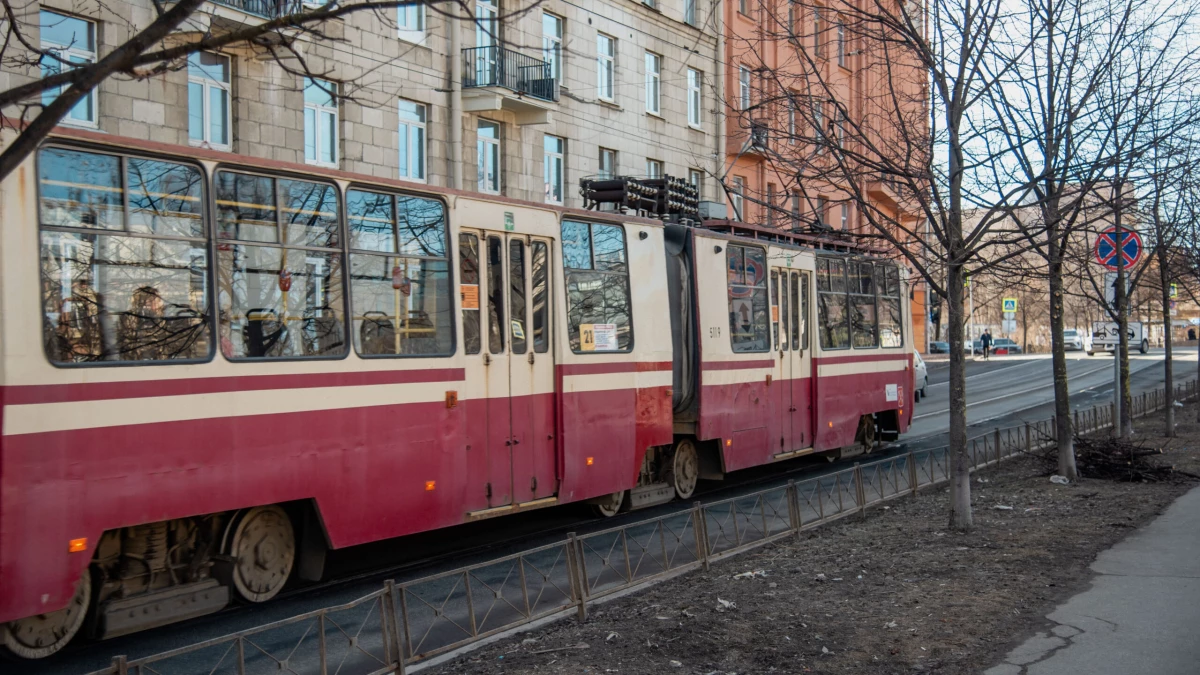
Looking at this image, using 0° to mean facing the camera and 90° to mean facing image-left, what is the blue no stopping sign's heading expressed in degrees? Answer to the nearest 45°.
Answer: approximately 0°

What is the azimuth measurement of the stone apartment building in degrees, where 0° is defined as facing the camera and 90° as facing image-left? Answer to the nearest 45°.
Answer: approximately 315°

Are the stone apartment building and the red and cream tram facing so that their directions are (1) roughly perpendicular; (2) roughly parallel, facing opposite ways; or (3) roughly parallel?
roughly perpendicular

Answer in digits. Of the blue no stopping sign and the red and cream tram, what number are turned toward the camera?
1

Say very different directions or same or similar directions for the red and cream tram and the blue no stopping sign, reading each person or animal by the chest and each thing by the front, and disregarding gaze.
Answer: very different directions

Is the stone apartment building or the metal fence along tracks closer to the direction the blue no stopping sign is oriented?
the metal fence along tracks

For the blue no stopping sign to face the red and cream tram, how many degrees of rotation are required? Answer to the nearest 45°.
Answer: approximately 45° to its right
